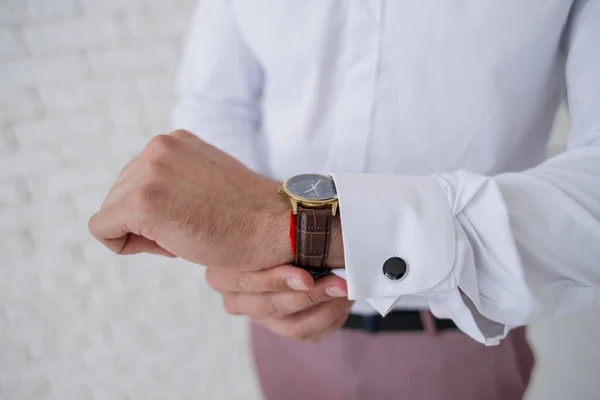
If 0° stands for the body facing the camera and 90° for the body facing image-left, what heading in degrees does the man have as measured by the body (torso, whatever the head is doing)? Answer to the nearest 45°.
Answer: approximately 0°
